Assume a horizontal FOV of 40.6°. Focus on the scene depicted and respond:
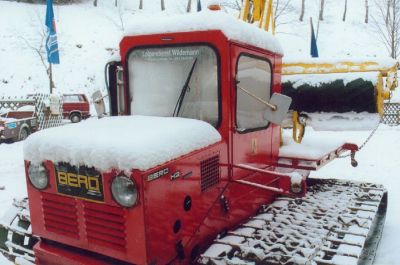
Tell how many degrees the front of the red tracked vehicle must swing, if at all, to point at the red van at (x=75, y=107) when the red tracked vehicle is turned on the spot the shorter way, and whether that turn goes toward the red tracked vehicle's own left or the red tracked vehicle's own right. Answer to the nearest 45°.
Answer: approximately 135° to the red tracked vehicle's own right

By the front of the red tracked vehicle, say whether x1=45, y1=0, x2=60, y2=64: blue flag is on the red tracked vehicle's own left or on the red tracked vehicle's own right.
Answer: on the red tracked vehicle's own right

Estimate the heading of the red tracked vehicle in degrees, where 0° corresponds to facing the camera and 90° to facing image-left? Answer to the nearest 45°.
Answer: approximately 45°
